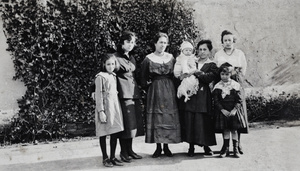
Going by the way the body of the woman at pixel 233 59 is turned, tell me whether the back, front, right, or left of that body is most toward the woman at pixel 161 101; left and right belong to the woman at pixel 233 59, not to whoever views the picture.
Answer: right

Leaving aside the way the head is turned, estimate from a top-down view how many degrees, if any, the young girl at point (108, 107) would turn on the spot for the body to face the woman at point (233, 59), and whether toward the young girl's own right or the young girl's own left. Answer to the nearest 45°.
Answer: approximately 45° to the young girl's own left

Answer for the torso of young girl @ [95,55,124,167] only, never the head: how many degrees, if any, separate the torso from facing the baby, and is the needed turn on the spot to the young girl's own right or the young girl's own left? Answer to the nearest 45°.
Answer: approximately 45° to the young girl's own left

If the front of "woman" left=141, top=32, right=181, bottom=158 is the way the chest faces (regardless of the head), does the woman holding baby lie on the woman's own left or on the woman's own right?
on the woman's own left

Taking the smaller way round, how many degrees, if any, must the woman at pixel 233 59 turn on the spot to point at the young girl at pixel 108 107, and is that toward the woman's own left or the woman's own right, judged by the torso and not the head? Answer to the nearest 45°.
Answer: approximately 45° to the woman's own right

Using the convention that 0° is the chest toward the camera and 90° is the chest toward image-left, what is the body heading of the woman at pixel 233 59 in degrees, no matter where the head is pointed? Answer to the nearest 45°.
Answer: approximately 0°

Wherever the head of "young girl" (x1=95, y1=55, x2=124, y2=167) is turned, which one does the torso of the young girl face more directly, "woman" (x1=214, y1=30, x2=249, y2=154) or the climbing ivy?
the woman
